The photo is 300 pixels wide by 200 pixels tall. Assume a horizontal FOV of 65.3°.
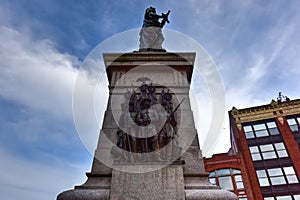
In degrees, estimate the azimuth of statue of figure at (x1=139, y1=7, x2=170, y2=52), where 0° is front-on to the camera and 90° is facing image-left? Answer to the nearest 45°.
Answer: approximately 270°
